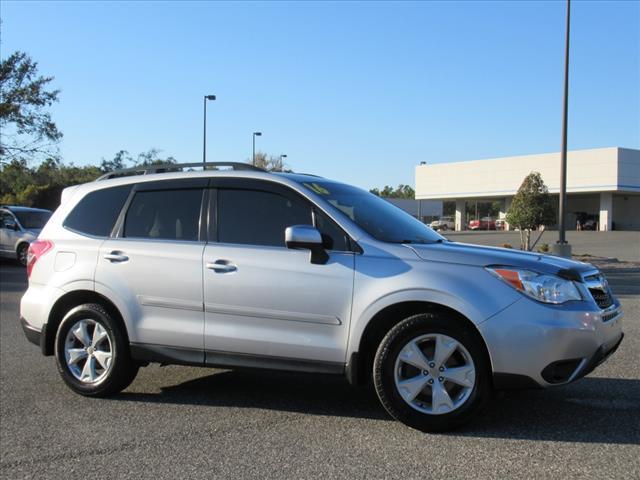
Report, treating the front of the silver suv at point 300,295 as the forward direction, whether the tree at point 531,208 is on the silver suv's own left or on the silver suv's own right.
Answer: on the silver suv's own left
